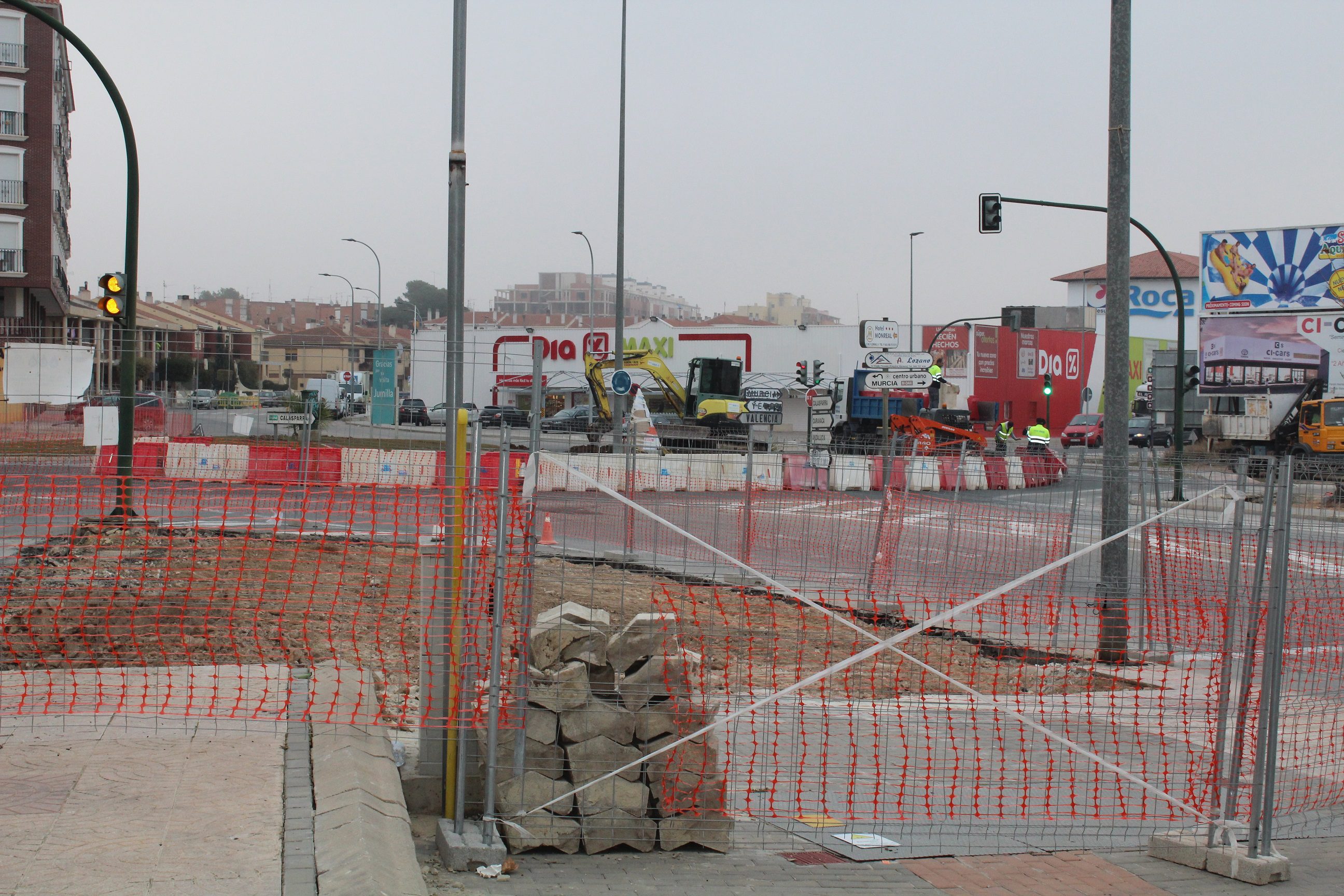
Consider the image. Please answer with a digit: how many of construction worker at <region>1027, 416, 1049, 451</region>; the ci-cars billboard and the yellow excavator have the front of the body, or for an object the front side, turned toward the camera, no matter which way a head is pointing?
1

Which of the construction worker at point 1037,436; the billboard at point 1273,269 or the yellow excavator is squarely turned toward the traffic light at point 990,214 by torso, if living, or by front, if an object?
the billboard

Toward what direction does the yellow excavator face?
to the viewer's left

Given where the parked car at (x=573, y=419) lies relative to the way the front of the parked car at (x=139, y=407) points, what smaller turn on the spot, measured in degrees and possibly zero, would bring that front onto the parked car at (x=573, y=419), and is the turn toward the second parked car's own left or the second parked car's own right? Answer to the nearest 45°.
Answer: approximately 135° to the second parked car's own right

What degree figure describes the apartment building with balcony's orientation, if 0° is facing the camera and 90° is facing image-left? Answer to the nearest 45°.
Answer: approximately 0°

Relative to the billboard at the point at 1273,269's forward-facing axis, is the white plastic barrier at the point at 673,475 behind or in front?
in front

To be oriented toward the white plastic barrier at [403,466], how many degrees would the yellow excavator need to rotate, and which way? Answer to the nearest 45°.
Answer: approximately 90° to its left

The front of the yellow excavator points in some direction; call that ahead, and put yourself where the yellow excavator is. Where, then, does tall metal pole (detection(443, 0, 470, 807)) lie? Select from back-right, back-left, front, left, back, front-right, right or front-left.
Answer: left

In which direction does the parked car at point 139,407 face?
to the viewer's left

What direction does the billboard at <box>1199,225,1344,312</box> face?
toward the camera

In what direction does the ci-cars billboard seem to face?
toward the camera
